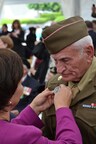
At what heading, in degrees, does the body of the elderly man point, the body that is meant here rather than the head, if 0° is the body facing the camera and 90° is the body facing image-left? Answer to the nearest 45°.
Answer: approximately 45°

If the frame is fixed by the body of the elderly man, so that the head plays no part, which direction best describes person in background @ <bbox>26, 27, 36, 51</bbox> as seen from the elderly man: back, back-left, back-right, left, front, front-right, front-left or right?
back-right

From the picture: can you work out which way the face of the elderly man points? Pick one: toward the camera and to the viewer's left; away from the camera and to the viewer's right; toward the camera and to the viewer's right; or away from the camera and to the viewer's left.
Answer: toward the camera and to the viewer's left
